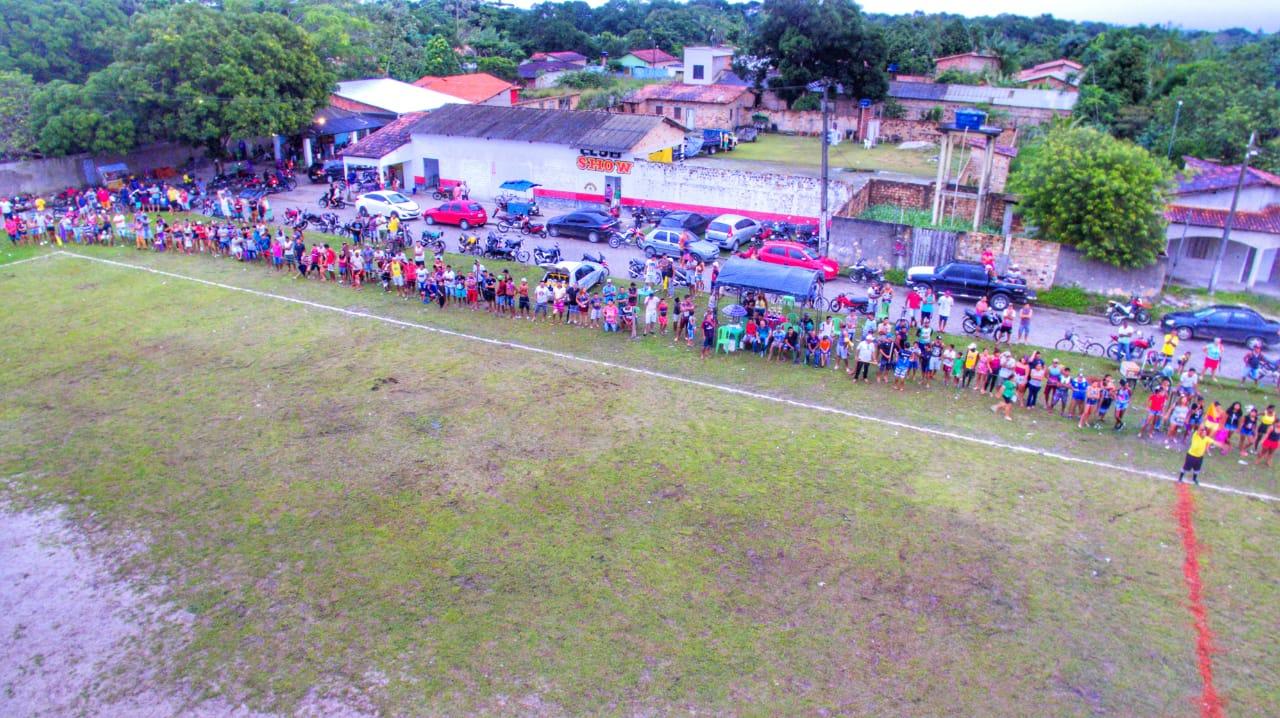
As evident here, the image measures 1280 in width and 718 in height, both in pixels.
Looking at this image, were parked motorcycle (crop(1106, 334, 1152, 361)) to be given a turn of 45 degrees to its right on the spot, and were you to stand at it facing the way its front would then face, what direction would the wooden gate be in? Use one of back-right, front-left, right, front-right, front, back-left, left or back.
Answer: back

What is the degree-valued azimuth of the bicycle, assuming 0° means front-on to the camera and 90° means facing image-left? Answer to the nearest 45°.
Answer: approximately 90°
